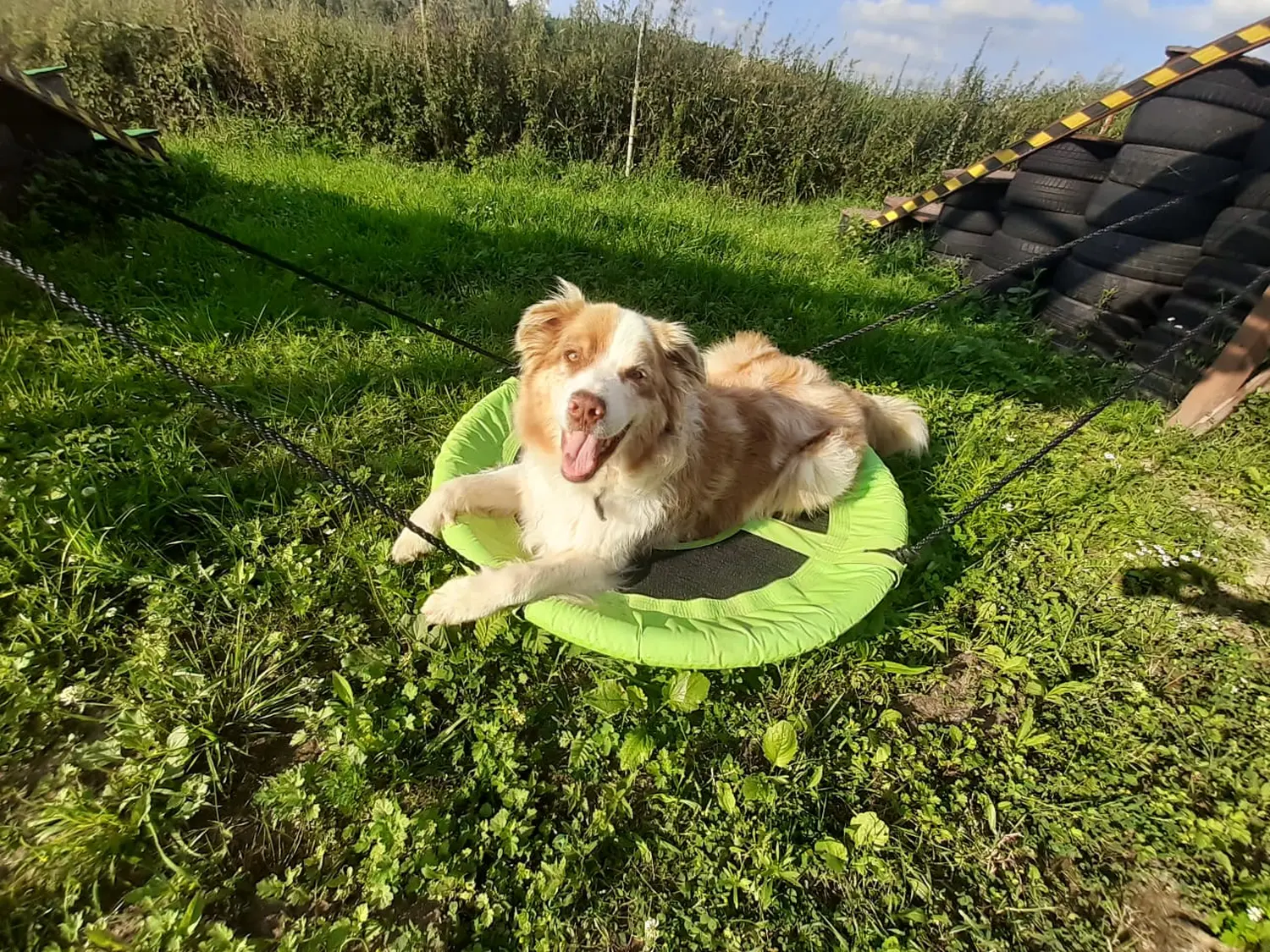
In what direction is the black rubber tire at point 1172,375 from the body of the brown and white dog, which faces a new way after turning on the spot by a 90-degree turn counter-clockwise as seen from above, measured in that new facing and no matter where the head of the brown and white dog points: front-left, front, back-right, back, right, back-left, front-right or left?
left

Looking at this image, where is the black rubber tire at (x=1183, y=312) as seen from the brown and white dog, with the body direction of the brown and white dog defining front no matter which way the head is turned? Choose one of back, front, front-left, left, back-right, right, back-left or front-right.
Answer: back

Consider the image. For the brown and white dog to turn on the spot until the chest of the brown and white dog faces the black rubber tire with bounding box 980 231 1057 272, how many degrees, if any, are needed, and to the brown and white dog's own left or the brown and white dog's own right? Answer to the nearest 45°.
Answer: approximately 180°

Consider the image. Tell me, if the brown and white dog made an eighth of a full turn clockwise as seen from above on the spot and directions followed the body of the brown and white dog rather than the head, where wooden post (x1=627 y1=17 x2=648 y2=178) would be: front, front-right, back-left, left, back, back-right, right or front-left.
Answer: right

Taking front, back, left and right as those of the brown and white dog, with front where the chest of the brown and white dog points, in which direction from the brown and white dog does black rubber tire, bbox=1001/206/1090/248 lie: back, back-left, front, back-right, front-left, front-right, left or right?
back

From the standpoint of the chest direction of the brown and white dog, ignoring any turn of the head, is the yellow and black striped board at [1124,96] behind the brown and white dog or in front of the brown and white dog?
behind

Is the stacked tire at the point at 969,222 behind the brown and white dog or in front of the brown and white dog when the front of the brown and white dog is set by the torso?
behind

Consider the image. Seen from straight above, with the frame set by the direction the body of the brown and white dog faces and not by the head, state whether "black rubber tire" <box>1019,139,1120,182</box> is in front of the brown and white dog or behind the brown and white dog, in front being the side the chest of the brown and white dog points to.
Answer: behind

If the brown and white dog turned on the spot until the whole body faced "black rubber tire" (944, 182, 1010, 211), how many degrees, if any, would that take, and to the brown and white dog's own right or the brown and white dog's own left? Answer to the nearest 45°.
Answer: approximately 180°

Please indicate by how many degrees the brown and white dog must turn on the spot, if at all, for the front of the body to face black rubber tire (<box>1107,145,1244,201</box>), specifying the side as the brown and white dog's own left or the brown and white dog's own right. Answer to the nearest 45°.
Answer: approximately 180°

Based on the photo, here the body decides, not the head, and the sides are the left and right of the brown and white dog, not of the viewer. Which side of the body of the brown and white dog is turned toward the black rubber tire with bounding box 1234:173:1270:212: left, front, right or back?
back

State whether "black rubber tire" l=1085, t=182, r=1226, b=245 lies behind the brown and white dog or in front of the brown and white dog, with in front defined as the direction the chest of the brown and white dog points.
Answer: behind

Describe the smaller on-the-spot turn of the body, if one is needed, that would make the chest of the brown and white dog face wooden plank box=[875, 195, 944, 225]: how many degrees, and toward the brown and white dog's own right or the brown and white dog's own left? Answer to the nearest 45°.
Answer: approximately 180°

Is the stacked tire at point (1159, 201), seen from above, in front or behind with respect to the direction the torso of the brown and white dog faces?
behind

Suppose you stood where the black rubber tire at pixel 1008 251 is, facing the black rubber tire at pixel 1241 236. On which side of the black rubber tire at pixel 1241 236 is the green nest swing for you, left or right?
right

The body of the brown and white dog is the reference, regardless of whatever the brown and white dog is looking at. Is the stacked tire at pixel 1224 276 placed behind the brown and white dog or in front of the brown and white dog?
behind

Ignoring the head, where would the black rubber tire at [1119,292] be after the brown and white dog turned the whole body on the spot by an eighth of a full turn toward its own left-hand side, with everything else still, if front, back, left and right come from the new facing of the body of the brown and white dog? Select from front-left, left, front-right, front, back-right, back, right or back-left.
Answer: back-left

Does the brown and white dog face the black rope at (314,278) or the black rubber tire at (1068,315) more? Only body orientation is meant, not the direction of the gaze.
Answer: the black rope

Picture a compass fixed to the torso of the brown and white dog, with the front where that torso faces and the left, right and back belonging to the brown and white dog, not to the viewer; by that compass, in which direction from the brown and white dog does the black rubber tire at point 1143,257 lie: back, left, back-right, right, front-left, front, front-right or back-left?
back
